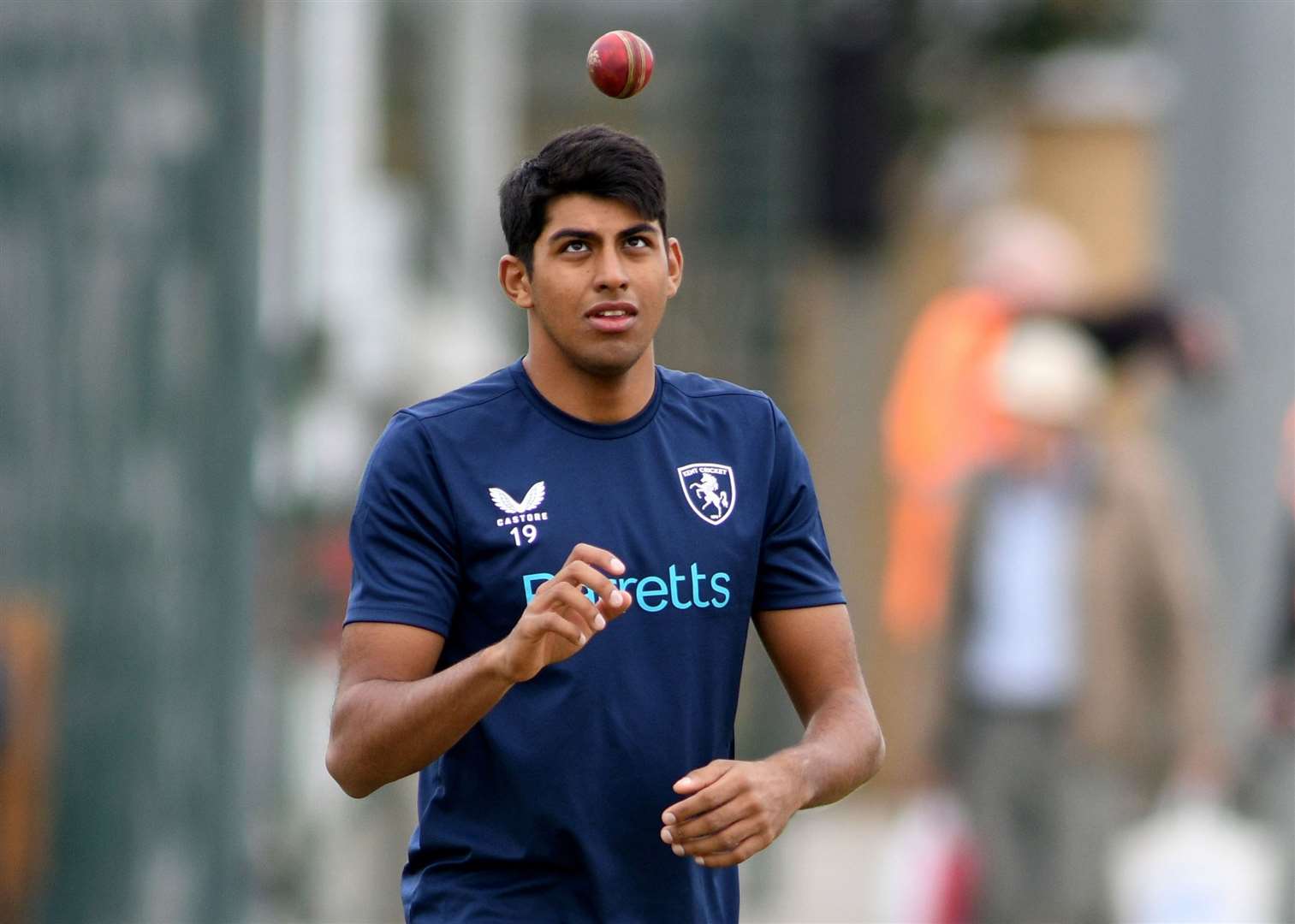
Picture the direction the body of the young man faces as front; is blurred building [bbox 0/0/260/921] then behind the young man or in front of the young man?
behind

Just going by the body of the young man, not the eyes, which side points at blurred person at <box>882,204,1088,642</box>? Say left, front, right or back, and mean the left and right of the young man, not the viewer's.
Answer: back

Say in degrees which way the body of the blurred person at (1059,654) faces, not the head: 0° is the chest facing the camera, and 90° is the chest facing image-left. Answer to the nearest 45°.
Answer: approximately 45°

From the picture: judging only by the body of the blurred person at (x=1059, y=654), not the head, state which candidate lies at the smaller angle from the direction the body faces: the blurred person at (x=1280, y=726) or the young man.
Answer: the young man

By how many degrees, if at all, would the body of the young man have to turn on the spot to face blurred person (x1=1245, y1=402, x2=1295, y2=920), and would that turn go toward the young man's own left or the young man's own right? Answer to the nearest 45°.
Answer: approximately 135° to the young man's own left

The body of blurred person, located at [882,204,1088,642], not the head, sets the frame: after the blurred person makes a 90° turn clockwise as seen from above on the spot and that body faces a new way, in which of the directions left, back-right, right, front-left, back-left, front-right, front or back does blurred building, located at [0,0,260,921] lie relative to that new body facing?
front-right

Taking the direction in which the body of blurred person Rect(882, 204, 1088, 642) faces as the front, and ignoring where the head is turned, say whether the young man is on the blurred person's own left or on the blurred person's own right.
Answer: on the blurred person's own right
